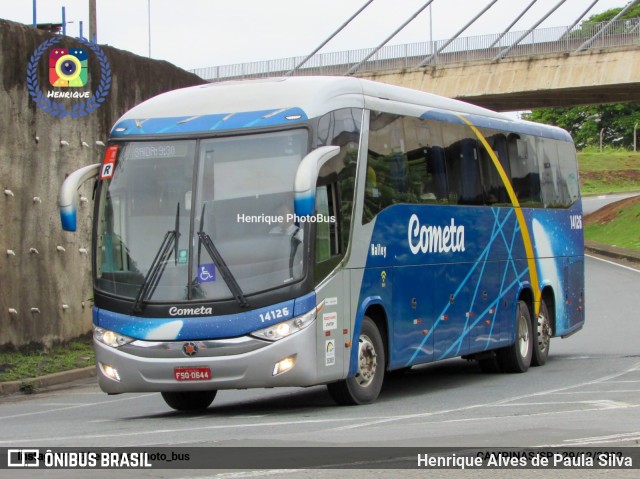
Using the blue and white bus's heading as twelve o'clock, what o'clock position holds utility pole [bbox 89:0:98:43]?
The utility pole is roughly at 4 o'clock from the blue and white bus.

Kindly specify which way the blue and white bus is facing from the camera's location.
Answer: facing the viewer and to the left of the viewer
